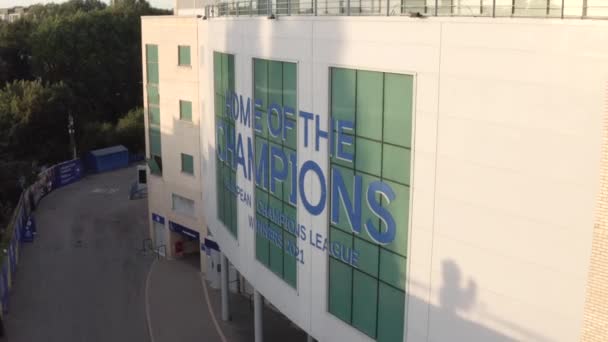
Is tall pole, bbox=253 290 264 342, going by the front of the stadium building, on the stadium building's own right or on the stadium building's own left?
on the stadium building's own right

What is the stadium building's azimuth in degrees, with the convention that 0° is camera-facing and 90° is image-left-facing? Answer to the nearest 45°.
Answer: approximately 45°

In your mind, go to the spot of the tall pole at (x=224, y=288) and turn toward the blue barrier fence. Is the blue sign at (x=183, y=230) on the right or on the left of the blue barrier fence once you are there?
right

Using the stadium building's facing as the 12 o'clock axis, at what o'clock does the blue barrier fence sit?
The blue barrier fence is roughly at 3 o'clock from the stadium building.
